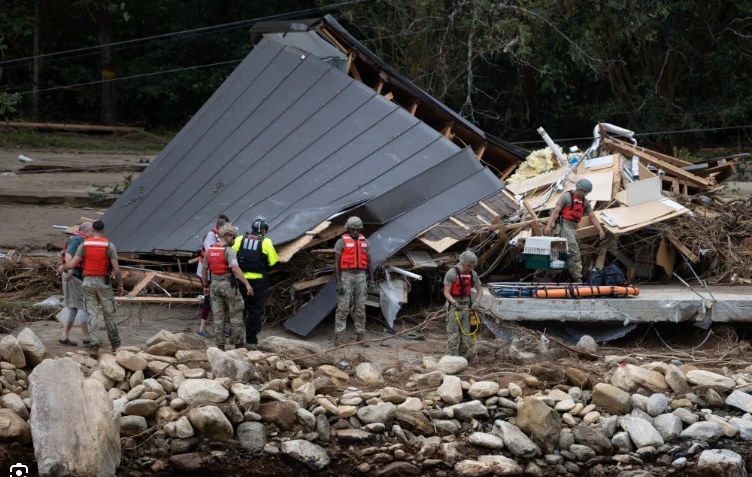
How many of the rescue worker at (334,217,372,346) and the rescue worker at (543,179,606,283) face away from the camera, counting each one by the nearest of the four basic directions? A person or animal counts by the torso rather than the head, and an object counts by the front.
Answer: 0

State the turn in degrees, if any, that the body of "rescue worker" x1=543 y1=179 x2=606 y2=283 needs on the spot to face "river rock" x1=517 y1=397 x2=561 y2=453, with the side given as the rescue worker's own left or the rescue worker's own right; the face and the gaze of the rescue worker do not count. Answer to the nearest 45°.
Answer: approximately 45° to the rescue worker's own right

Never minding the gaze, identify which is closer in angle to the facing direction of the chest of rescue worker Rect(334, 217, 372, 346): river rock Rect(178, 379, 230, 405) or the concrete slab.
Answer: the river rock

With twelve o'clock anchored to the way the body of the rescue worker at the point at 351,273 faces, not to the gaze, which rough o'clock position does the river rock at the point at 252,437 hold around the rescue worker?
The river rock is roughly at 1 o'clock from the rescue worker.

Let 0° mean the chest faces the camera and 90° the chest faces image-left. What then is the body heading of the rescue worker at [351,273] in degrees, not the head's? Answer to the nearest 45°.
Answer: approximately 0°

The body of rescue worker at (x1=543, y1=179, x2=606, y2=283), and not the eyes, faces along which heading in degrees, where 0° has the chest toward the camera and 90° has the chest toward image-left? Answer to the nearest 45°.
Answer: approximately 315°
